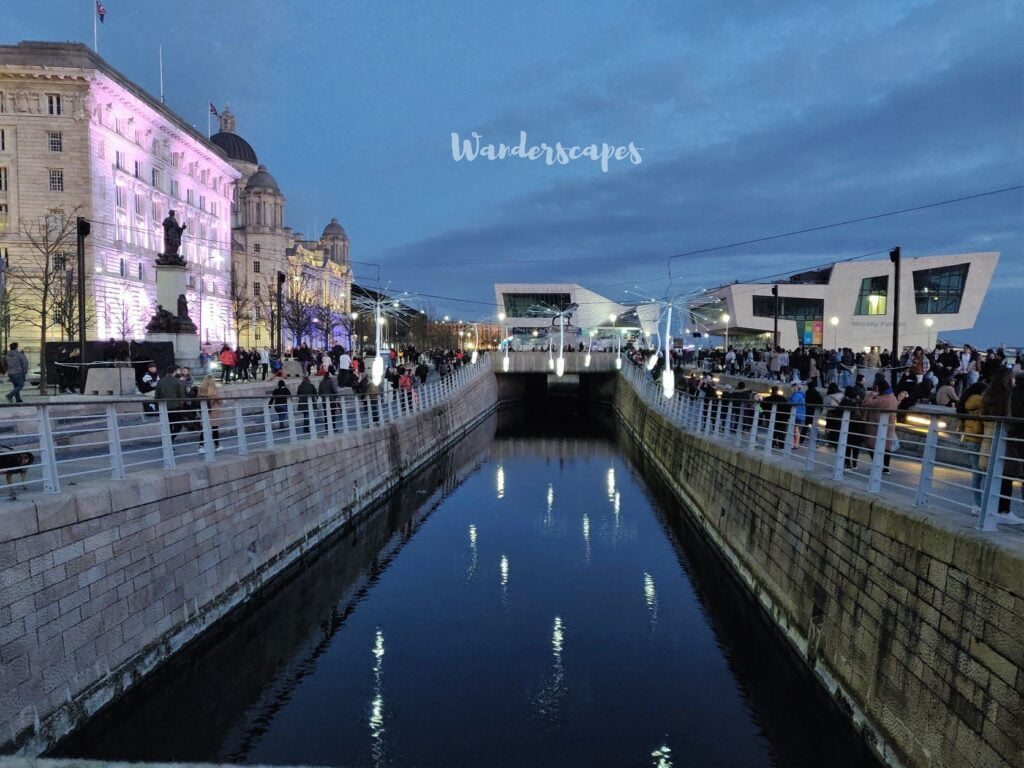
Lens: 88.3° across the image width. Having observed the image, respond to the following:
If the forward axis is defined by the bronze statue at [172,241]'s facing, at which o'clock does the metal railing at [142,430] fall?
The metal railing is roughly at 3 o'clock from the bronze statue.

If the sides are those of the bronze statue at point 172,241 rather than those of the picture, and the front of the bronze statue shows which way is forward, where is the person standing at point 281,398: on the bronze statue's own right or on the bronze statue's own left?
on the bronze statue's own right

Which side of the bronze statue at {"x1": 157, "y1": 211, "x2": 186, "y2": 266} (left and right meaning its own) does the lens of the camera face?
right
